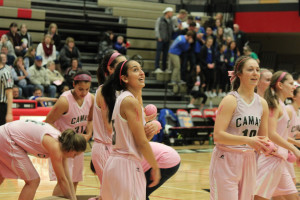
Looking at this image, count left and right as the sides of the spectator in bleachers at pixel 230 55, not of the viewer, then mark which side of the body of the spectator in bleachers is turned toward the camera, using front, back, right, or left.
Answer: front

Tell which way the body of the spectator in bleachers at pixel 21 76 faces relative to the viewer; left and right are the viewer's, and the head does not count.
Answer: facing the viewer and to the right of the viewer

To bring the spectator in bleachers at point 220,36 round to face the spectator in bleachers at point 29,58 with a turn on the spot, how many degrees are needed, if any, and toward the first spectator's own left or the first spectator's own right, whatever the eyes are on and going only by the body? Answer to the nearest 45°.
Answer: approximately 45° to the first spectator's own right

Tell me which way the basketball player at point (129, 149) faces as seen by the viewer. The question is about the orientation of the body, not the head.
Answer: to the viewer's right

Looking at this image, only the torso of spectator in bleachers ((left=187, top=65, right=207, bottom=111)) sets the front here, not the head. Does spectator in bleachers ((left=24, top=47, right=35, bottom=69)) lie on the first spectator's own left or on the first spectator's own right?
on the first spectator's own right

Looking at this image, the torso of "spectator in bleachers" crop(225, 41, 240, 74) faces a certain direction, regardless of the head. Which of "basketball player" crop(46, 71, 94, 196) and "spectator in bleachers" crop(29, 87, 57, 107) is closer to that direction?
the basketball player

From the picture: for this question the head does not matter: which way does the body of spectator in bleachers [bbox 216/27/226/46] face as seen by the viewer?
toward the camera

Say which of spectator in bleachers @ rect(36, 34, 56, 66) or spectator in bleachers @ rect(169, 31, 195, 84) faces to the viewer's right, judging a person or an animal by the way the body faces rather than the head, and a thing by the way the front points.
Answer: spectator in bleachers @ rect(169, 31, 195, 84)

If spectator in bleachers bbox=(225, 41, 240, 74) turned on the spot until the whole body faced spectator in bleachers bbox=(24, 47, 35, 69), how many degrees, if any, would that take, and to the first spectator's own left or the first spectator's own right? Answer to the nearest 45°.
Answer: approximately 45° to the first spectator's own right

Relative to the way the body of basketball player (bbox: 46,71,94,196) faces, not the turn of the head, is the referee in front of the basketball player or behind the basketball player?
behind

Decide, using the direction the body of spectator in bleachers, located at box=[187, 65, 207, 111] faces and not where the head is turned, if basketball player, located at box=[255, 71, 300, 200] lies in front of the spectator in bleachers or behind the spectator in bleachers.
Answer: in front

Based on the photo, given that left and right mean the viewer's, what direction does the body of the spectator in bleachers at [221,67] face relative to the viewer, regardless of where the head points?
facing the viewer
